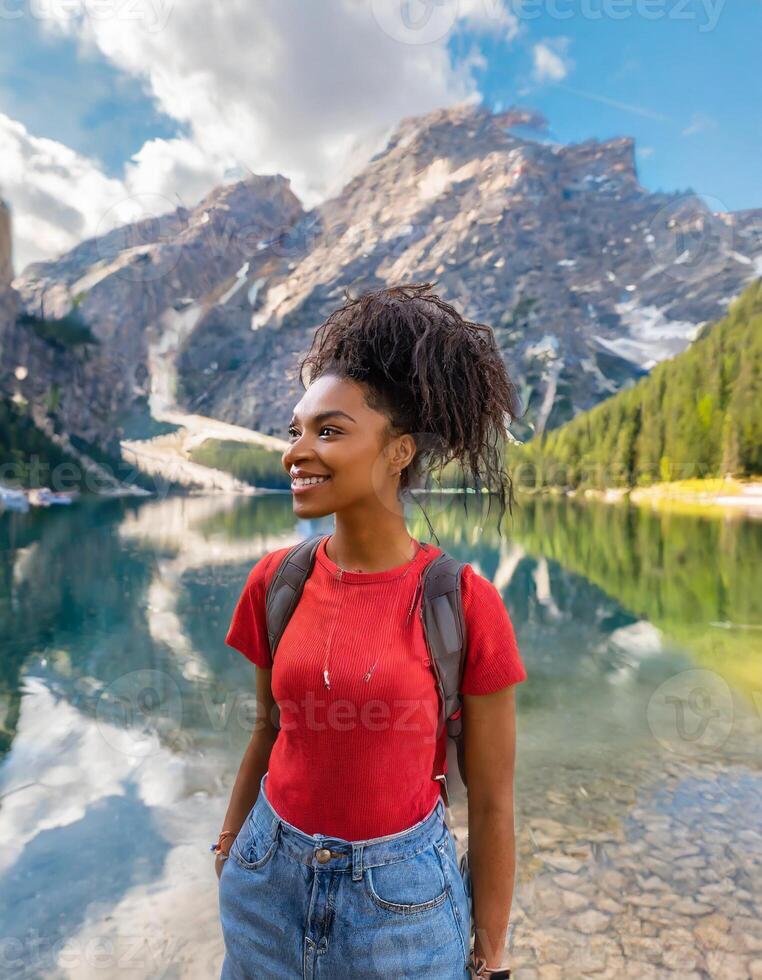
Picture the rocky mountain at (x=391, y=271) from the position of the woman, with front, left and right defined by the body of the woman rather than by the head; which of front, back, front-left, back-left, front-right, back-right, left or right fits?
back-right

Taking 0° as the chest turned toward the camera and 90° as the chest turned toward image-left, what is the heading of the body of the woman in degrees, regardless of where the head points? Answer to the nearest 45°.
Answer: approximately 45°
